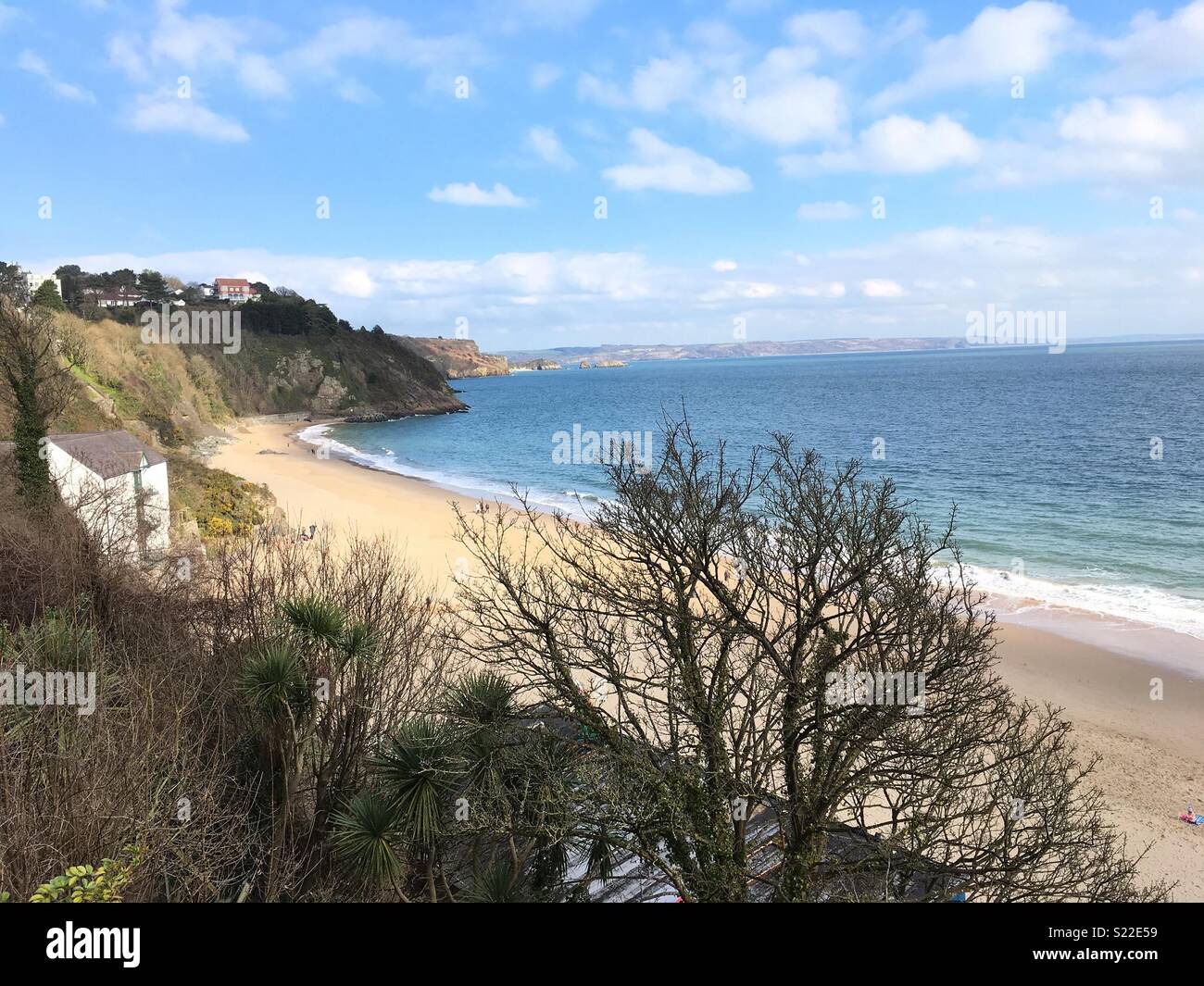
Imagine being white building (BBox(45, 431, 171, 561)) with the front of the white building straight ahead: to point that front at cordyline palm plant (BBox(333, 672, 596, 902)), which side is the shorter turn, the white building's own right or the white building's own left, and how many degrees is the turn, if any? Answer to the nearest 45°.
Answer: approximately 45° to the white building's own right

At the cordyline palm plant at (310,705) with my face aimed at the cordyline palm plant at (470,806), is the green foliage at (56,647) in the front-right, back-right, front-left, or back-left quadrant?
back-right

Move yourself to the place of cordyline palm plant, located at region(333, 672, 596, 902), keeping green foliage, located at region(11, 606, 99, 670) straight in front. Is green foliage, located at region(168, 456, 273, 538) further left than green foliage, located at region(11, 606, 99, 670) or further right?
right

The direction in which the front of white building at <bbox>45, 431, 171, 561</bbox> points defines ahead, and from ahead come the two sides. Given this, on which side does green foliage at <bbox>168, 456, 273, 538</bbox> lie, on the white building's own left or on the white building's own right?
on the white building's own left

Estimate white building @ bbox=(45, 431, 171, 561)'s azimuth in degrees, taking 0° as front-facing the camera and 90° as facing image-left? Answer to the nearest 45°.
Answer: approximately 315°
